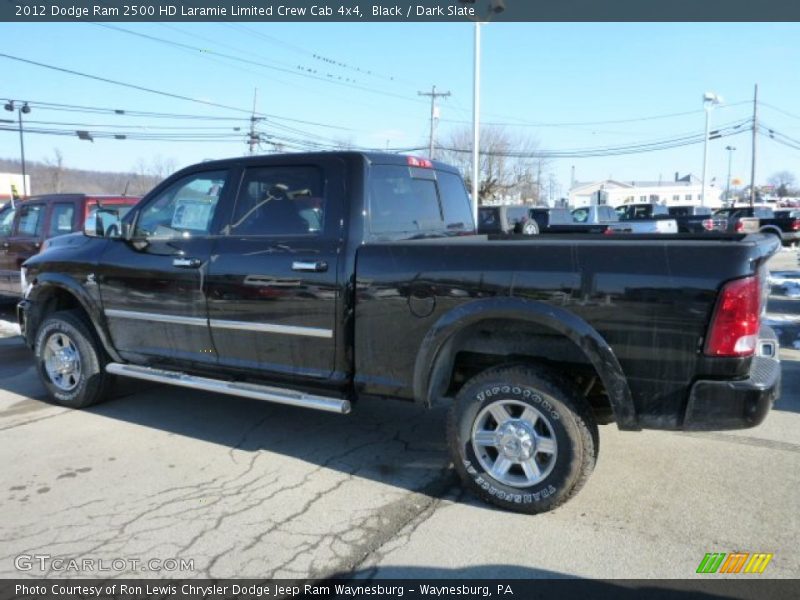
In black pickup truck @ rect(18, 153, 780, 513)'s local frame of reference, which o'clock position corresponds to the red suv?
The red suv is roughly at 12 o'clock from the black pickup truck.

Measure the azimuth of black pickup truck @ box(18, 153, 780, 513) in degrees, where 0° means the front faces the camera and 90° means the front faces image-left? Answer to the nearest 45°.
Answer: approximately 135°

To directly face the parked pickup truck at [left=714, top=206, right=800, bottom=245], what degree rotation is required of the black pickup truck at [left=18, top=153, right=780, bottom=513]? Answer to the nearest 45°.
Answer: approximately 90° to its right

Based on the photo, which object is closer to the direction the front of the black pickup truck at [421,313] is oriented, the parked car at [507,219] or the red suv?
the red suv

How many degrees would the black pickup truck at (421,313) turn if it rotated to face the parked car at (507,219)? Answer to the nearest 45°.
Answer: approximately 45° to its right
